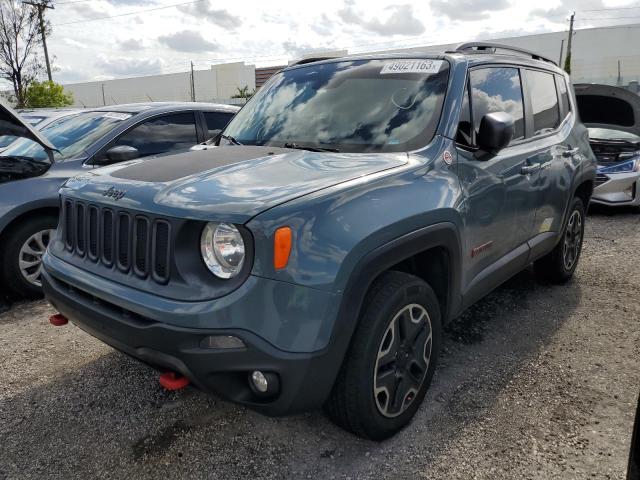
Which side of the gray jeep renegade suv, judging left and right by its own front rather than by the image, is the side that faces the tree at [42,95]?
right

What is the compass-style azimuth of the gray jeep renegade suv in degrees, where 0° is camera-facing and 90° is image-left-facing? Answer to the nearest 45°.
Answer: approximately 45°

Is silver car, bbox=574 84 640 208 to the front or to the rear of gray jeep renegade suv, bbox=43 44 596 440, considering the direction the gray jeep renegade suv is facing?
to the rear
